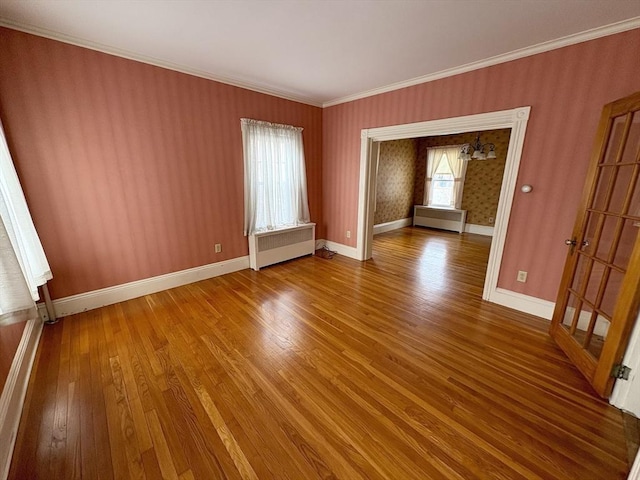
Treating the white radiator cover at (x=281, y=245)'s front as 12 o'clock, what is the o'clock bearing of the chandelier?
The chandelier is roughly at 10 o'clock from the white radiator cover.

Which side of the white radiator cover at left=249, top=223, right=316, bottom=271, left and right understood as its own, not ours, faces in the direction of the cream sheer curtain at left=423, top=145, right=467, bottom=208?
left

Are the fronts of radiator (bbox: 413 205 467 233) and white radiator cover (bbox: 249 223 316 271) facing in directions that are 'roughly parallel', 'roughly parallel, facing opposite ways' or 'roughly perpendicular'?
roughly perpendicular

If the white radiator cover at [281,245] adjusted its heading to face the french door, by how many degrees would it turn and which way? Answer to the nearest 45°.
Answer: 0° — it already faces it

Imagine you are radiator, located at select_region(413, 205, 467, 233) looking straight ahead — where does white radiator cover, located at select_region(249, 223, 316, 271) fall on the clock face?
The white radiator cover is roughly at 1 o'clock from the radiator.

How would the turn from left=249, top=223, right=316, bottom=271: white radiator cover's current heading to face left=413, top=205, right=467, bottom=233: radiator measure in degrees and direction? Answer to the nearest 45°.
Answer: approximately 90° to its left

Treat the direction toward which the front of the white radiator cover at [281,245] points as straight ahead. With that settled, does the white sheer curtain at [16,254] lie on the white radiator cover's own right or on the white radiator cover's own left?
on the white radiator cover's own right
